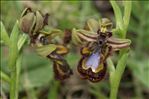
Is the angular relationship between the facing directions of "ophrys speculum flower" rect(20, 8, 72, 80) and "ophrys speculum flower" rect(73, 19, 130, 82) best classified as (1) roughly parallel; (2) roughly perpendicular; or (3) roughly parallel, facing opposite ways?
roughly perpendicular

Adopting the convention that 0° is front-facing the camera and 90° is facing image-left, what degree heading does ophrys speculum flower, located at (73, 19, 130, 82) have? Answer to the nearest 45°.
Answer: approximately 0°

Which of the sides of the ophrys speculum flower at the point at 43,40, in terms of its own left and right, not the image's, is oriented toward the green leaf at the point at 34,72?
left
